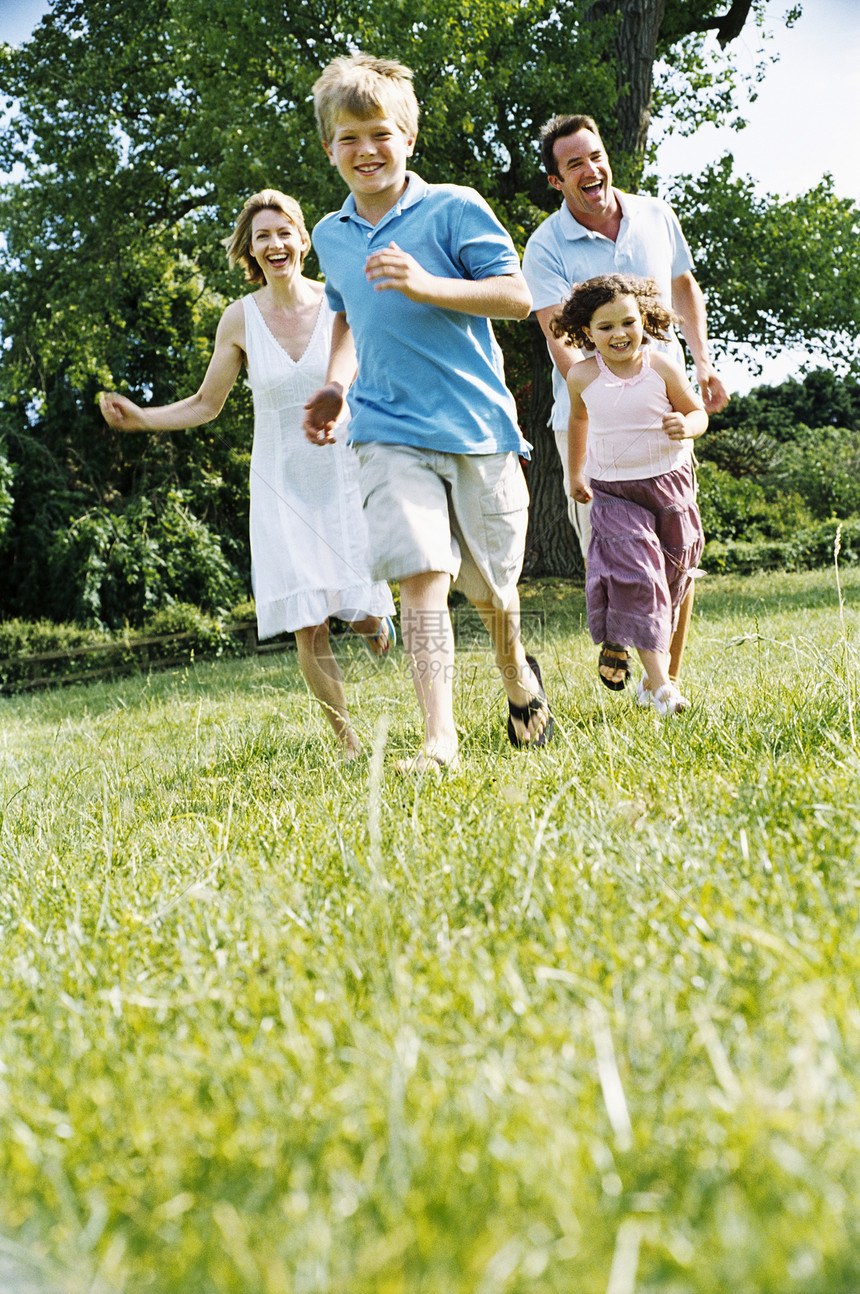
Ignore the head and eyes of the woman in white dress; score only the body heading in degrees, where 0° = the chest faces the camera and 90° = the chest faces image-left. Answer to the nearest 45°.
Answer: approximately 0°

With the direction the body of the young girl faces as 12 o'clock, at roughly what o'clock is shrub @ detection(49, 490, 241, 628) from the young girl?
The shrub is roughly at 5 o'clock from the young girl.

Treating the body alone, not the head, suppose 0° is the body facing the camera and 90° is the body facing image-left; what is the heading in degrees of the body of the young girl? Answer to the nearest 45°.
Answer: approximately 0°

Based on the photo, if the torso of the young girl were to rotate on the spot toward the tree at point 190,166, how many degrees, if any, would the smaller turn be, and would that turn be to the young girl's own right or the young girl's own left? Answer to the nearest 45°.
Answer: approximately 135° to the young girl's own right

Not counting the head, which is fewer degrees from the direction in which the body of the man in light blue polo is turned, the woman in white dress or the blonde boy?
the blonde boy

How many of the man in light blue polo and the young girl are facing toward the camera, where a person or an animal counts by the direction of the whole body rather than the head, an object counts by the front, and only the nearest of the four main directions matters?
2

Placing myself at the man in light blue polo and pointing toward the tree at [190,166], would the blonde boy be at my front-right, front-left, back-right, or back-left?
back-left

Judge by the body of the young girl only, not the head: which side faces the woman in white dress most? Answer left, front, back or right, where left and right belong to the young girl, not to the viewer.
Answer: right

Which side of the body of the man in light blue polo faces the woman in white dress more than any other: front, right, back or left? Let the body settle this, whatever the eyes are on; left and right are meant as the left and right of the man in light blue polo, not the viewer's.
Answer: right

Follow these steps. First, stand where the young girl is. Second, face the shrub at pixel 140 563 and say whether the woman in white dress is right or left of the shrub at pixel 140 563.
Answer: left

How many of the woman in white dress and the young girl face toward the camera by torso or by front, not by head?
2

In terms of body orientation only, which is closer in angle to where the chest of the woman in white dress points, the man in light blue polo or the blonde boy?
the blonde boy

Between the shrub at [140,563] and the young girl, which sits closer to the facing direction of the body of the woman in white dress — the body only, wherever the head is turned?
the young girl
